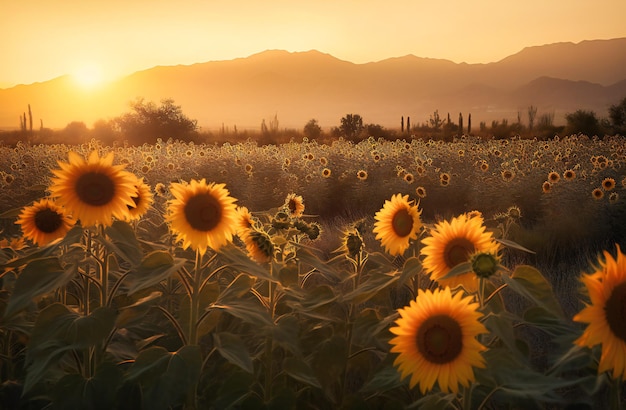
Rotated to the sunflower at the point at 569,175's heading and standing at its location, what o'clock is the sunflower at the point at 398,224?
the sunflower at the point at 398,224 is roughly at 12 o'clock from the sunflower at the point at 569,175.

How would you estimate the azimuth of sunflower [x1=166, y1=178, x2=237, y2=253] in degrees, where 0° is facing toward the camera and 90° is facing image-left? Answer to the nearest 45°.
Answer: approximately 0°

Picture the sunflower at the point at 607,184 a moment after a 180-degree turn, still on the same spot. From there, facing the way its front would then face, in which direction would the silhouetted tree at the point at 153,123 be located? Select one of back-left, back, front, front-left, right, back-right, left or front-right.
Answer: front-left

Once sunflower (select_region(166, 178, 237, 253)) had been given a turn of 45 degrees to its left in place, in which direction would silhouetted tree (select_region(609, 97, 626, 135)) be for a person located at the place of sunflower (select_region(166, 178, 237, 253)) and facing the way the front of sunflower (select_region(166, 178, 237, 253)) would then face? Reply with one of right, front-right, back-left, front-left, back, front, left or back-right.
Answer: left

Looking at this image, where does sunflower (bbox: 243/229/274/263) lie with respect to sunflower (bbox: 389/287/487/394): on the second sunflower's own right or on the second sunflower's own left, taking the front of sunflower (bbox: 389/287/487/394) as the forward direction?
on the second sunflower's own right

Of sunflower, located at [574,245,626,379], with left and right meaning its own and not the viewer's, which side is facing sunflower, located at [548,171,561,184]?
back

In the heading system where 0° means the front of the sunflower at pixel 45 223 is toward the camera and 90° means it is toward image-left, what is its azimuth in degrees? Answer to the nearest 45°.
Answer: approximately 0°

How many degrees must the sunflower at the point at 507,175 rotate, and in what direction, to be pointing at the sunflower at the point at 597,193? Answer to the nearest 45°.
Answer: approximately 45° to its left

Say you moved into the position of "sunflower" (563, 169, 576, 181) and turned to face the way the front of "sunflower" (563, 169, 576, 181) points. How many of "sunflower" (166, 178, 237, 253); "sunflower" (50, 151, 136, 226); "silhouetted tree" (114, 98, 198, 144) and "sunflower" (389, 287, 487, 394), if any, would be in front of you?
3

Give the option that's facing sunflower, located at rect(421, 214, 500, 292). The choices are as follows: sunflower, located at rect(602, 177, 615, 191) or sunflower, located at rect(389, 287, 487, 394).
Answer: sunflower, located at rect(602, 177, 615, 191)

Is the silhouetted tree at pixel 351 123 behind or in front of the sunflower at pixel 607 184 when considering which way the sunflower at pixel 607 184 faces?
behind

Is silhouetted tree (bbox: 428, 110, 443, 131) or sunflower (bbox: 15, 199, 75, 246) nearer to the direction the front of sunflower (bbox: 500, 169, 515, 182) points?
the sunflower
